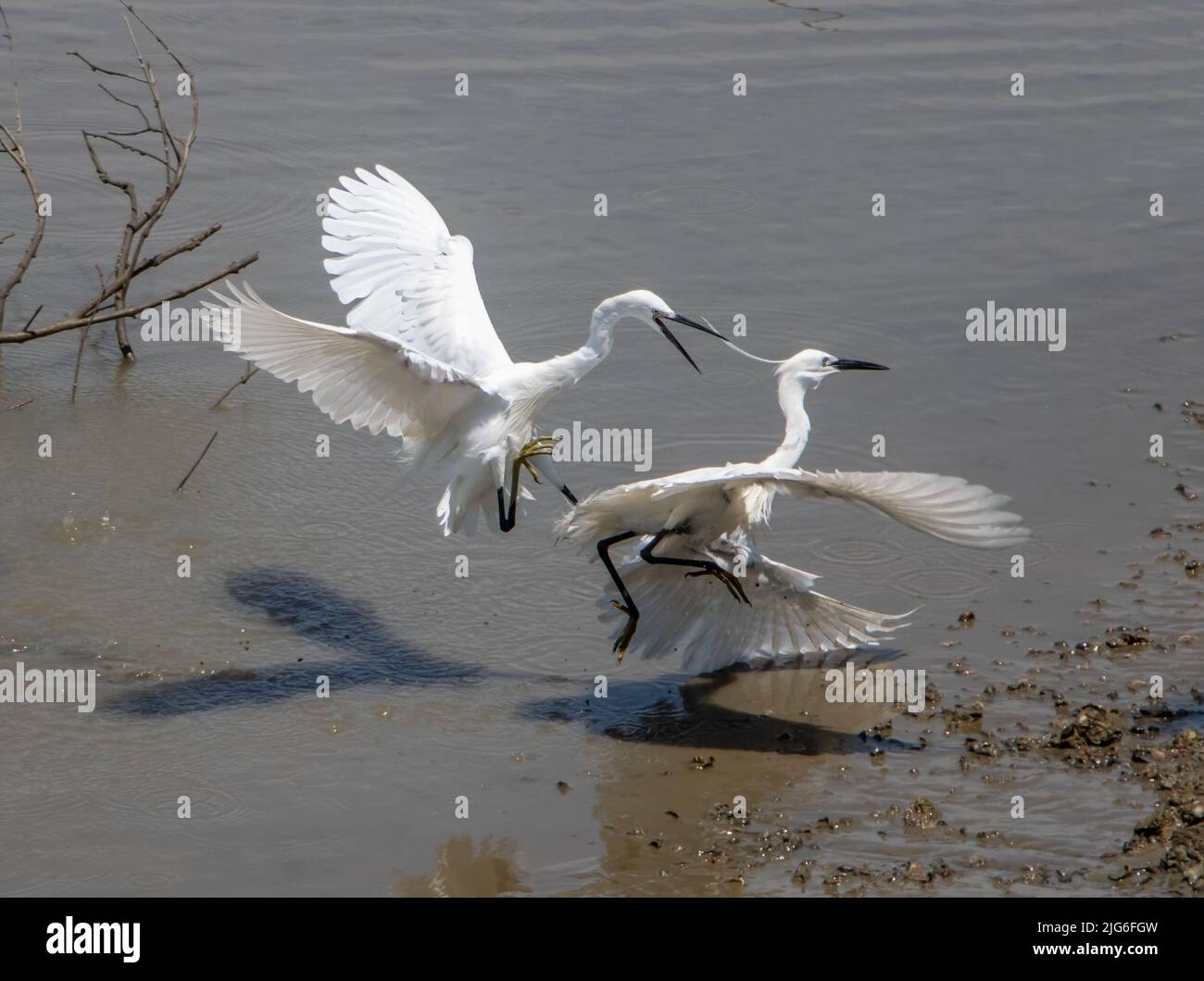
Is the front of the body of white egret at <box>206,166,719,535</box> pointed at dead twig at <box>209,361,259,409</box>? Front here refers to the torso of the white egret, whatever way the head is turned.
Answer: no

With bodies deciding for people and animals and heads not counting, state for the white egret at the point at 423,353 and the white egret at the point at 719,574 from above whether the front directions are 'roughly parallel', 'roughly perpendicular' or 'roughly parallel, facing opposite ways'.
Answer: roughly parallel

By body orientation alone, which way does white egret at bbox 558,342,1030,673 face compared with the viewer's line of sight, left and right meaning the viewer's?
facing to the right of the viewer

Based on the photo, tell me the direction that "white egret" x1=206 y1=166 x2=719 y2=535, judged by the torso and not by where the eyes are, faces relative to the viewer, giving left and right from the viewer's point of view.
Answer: facing to the right of the viewer

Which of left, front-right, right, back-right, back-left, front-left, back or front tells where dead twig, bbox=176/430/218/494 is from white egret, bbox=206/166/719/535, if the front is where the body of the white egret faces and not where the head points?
back-left

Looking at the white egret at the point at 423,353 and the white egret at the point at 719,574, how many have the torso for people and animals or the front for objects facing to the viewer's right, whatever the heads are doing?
2

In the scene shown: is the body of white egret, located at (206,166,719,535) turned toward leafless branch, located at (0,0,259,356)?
no

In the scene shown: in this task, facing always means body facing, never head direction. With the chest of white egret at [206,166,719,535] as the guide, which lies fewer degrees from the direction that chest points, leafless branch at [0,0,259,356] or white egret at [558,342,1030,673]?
the white egret
